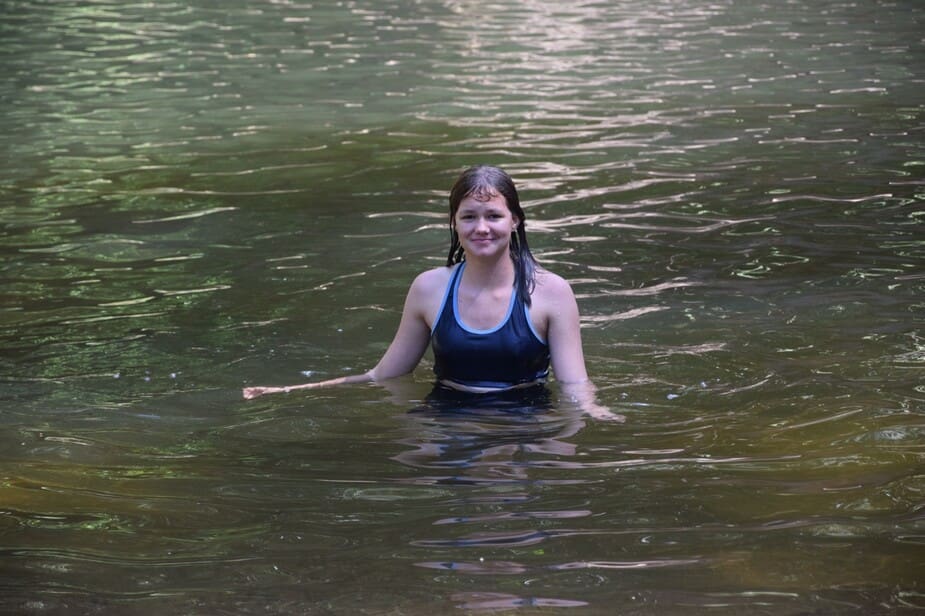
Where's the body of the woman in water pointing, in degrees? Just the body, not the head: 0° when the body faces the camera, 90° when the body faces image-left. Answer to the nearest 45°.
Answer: approximately 0°
